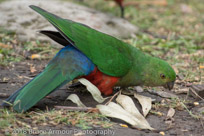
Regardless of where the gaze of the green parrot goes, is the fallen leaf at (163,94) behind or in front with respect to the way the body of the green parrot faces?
in front

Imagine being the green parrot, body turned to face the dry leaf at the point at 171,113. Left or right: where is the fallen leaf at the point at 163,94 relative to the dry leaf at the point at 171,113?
left

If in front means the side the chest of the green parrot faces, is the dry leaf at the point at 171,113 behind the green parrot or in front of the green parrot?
in front

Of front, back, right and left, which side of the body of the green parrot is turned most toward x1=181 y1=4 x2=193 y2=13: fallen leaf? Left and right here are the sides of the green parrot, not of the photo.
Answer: left

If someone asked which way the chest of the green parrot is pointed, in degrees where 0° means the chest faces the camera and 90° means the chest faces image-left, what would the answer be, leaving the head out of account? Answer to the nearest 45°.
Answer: approximately 270°
